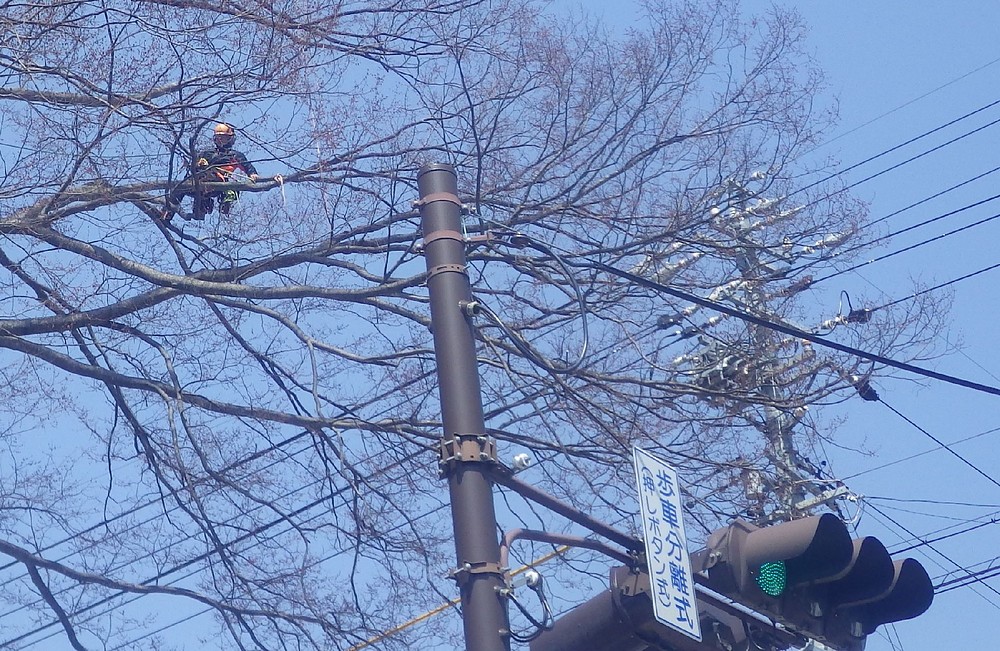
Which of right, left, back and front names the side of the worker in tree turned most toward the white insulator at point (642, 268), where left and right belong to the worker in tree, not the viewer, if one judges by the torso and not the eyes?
left

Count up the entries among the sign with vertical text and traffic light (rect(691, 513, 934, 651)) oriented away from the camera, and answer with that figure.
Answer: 0

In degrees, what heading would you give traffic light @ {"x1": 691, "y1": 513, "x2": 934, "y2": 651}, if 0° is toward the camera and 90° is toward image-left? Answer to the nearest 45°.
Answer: approximately 315°

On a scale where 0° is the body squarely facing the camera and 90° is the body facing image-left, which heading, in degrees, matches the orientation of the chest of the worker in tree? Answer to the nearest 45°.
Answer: approximately 0°
